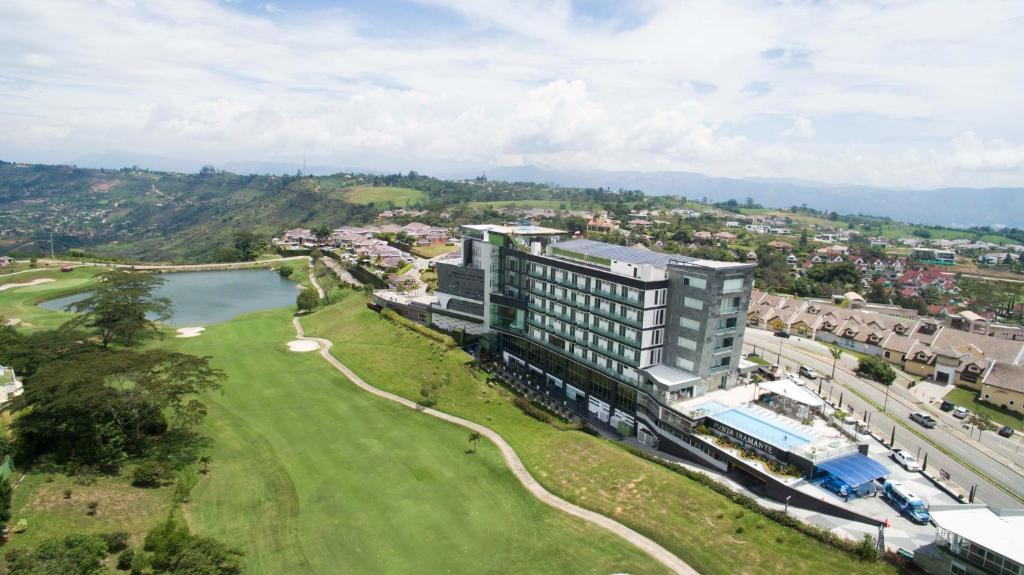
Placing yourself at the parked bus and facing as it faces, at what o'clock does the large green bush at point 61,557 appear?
The large green bush is roughly at 3 o'clock from the parked bus.

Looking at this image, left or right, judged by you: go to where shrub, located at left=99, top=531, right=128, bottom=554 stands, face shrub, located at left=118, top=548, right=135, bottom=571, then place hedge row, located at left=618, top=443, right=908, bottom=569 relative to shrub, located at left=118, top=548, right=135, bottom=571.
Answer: left

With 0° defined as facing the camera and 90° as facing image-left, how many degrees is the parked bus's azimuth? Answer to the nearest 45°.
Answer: approximately 315°

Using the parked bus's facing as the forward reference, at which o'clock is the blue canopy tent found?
The blue canopy tent is roughly at 5 o'clock from the parked bus.

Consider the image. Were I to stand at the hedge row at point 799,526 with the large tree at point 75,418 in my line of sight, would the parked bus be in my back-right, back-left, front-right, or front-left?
back-right

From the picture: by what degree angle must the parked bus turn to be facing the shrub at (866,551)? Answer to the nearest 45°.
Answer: approximately 45° to its right

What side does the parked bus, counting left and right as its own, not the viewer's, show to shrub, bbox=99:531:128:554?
right

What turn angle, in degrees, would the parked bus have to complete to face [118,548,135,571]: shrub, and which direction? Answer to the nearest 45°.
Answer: approximately 90° to its right
